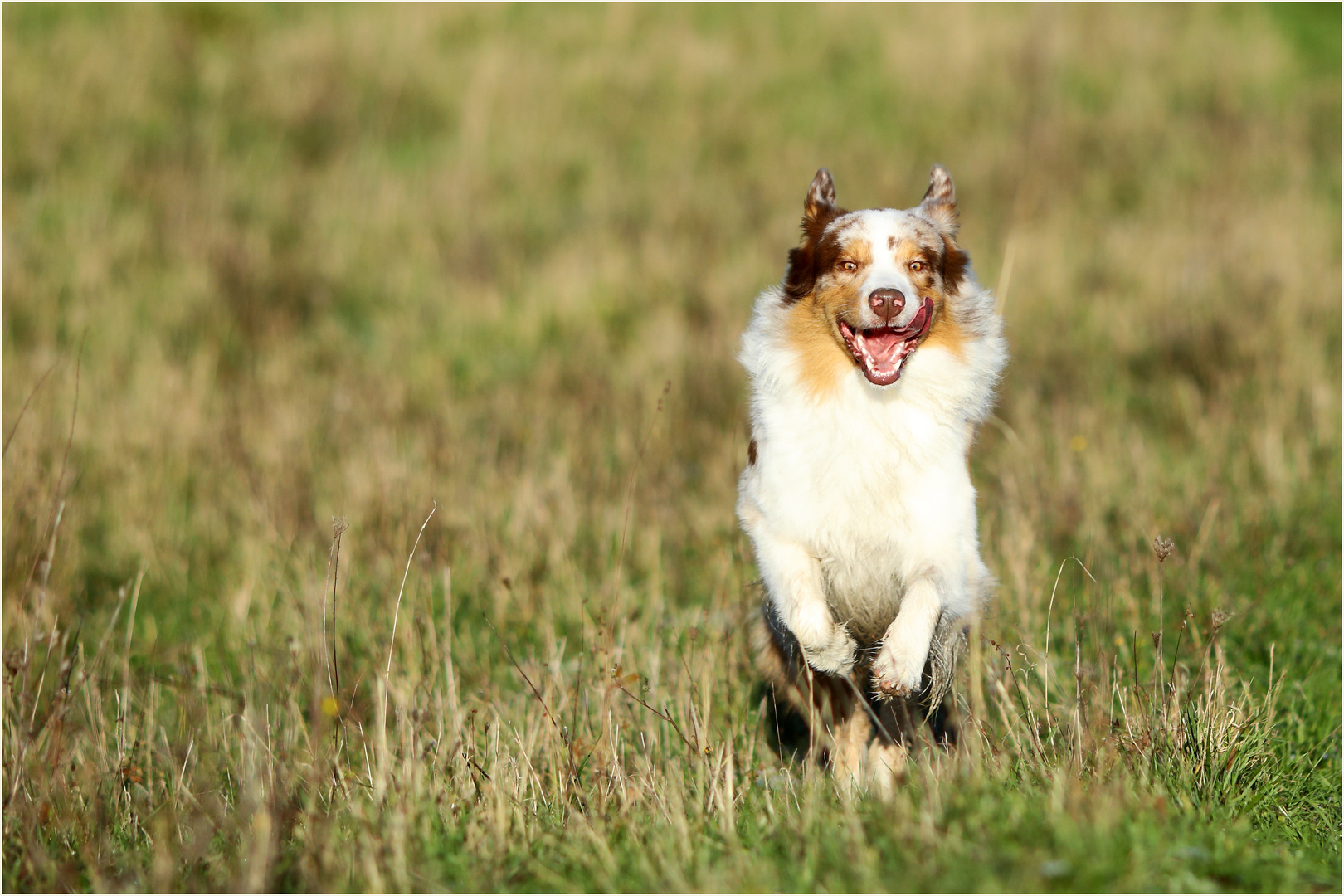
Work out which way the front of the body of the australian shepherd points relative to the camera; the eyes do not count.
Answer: toward the camera
